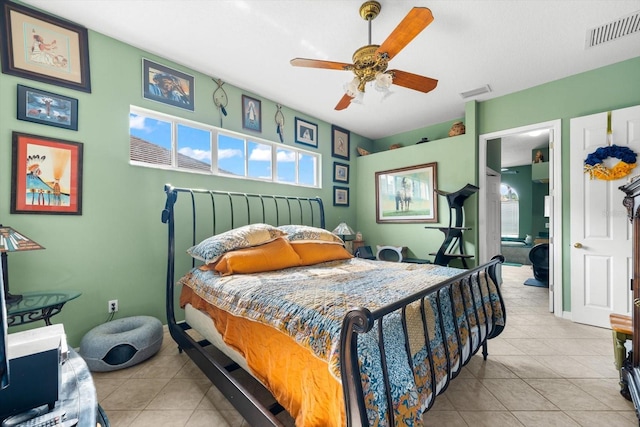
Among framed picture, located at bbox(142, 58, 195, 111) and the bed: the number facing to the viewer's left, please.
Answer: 0

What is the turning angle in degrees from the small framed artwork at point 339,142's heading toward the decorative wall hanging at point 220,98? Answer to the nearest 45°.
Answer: approximately 90° to its right

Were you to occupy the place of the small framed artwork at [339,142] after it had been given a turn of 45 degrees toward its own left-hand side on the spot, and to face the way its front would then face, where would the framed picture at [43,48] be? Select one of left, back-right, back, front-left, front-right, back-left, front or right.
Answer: back-right

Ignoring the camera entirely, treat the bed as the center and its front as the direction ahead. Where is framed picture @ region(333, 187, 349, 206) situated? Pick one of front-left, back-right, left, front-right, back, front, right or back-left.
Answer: back-left

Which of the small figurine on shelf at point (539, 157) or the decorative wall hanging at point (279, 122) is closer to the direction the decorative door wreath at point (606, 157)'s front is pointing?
the decorative wall hanging

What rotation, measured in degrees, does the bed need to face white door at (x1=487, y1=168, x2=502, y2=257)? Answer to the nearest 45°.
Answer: approximately 90° to its left

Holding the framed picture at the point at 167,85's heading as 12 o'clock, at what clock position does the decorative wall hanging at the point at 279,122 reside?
The decorative wall hanging is roughly at 10 o'clock from the framed picture.

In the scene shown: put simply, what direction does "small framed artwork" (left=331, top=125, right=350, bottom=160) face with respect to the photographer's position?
facing the viewer and to the right of the viewer

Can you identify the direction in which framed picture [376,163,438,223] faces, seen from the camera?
facing the viewer and to the left of the viewer
